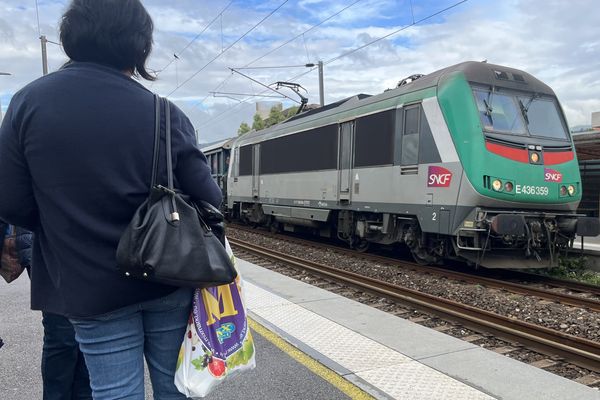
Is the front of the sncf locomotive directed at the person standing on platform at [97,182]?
no

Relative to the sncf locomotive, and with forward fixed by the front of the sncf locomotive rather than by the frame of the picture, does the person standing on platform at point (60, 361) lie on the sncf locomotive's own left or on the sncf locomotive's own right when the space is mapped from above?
on the sncf locomotive's own right

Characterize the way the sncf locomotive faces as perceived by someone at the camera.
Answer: facing the viewer and to the right of the viewer
